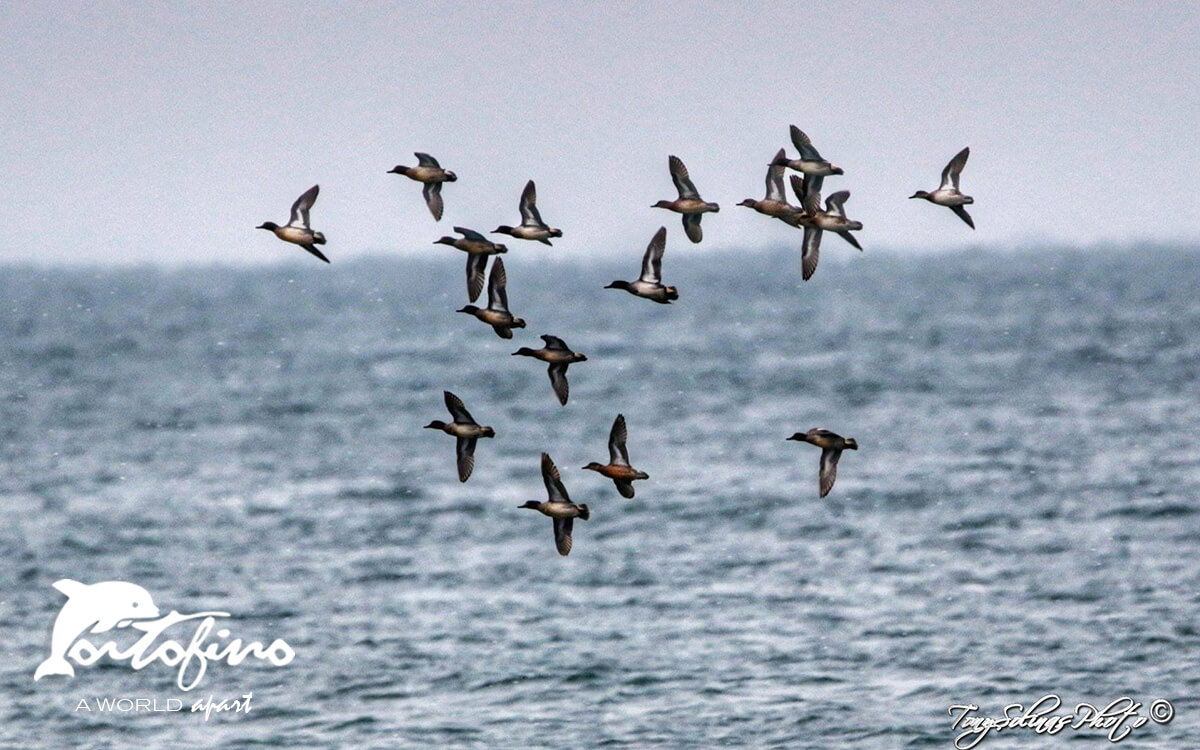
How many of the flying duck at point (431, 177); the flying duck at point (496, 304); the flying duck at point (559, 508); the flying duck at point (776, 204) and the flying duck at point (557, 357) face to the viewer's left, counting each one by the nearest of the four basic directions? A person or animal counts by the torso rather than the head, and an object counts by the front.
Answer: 5

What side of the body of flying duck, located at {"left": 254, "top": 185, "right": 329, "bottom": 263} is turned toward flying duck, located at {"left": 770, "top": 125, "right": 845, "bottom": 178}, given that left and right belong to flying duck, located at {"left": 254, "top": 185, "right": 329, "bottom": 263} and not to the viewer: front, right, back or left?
back

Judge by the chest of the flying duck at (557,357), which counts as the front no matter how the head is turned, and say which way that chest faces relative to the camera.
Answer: to the viewer's left

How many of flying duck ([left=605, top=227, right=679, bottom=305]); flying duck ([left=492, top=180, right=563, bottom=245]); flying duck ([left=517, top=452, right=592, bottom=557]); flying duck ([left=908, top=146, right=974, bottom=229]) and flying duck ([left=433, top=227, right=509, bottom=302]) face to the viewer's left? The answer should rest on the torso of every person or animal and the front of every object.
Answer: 5

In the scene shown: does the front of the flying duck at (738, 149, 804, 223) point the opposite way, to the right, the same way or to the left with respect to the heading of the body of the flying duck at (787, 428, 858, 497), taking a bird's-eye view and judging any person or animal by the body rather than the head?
the same way

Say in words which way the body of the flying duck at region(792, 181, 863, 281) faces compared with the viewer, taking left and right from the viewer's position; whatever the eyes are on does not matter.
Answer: facing to the left of the viewer

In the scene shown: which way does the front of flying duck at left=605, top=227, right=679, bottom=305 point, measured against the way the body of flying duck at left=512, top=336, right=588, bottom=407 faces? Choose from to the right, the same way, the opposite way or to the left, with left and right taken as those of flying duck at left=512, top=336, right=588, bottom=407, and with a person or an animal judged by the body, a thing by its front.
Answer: the same way

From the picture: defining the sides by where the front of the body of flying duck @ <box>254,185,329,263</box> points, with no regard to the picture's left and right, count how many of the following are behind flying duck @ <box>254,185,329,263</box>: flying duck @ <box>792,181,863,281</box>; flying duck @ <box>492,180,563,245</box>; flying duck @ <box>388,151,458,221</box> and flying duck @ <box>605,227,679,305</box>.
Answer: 4

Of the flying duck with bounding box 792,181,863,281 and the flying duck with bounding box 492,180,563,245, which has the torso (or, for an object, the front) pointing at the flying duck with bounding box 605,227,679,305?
the flying duck with bounding box 792,181,863,281

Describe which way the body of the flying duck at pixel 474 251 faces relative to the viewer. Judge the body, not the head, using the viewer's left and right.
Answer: facing to the left of the viewer

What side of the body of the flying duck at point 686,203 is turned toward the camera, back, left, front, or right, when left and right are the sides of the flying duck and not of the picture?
left

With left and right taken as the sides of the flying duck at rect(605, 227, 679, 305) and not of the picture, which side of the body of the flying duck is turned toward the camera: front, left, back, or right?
left

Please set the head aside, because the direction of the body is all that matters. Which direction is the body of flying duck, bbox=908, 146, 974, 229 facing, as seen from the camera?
to the viewer's left

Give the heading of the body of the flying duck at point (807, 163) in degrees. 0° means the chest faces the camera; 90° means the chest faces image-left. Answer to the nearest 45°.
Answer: approximately 90°

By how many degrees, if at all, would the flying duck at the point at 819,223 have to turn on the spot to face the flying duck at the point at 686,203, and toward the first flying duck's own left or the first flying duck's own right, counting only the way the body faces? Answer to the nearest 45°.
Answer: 0° — it already faces it

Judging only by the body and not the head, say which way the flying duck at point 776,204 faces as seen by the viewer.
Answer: to the viewer's left
